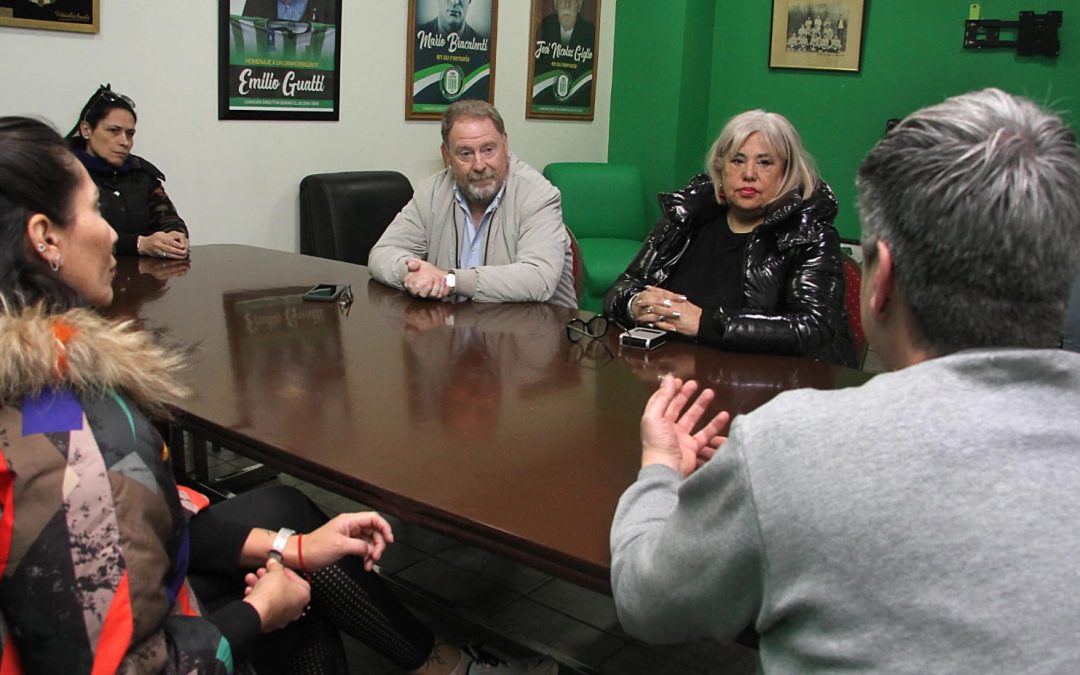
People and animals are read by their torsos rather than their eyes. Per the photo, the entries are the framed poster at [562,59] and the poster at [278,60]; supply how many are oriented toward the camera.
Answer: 2

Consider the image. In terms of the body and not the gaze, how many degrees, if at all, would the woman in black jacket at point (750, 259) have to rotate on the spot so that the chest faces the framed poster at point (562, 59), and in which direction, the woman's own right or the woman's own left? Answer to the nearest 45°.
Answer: approximately 135° to the woman's own right

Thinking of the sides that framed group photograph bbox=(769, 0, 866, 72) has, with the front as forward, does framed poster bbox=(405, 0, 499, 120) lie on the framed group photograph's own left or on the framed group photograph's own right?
on the framed group photograph's own right

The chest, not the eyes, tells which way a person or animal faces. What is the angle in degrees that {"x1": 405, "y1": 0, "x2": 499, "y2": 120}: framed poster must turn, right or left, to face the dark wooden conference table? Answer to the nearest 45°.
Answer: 0° — it already faces it

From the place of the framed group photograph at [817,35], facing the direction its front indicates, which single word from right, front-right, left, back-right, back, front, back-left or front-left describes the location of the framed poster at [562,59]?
right

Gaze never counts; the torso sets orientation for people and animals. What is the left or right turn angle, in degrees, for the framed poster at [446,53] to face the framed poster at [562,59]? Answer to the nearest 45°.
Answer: approximately 135° to its left

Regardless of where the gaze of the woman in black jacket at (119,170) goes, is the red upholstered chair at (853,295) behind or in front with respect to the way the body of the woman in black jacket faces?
in front

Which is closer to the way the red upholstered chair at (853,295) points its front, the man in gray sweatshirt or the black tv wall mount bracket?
the man in gray sweatshirt

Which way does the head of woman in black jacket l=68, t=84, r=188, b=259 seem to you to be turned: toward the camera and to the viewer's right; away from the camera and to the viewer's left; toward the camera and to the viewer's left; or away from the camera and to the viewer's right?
toward the camera and to the viewer's right

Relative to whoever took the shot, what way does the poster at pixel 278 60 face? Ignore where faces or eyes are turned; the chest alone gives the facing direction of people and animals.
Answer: facing the viewer

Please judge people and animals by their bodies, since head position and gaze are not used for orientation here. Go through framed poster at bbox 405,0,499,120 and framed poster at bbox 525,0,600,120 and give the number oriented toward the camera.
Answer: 2

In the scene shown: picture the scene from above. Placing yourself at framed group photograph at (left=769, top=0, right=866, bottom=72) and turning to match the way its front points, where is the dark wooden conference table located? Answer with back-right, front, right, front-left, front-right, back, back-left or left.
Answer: front

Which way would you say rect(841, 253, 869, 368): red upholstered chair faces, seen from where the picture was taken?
facing the viewer and to the left of the viewer

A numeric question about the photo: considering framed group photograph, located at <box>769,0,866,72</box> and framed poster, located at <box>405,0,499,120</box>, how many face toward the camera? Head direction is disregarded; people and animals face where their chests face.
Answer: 2

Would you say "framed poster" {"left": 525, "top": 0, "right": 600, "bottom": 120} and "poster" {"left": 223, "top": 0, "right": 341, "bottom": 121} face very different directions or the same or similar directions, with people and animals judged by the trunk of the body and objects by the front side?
same or similar directions

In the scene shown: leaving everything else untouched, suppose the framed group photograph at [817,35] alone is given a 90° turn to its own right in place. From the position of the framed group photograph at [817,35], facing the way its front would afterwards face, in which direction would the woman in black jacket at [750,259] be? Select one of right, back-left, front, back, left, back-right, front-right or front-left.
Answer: left

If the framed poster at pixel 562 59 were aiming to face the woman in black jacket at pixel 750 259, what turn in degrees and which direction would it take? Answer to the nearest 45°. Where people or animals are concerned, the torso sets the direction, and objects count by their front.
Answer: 0° — it already faces them
